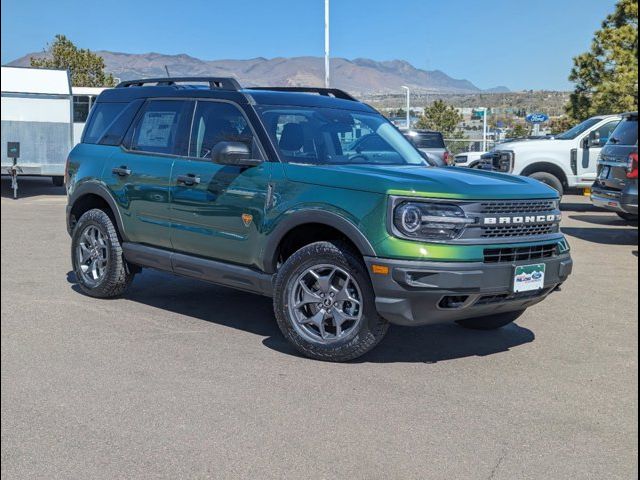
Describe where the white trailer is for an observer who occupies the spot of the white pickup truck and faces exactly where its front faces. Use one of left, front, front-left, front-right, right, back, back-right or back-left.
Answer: front-right

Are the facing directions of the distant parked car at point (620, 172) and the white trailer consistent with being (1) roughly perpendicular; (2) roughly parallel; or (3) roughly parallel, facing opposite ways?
roughly perpendicular

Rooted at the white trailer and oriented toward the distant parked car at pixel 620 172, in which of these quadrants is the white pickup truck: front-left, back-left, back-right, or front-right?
front-left

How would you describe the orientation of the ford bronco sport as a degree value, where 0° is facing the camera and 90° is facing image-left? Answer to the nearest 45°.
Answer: approximately 315°

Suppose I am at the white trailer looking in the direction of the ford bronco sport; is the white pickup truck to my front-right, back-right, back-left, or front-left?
front-left

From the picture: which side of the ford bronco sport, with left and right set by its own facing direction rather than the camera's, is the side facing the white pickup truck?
left

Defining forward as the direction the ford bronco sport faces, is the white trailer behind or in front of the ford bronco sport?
behind

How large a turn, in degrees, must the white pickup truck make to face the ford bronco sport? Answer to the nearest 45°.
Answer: approximately 45° to its left

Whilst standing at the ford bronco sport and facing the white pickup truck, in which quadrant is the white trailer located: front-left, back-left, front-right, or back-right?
front-left

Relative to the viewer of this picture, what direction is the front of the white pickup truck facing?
facing the viewer and to the left of the viewer

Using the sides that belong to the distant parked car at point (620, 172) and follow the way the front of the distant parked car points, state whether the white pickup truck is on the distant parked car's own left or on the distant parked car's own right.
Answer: on the distant parked car's own left
